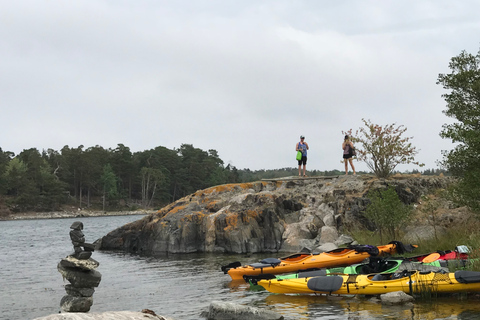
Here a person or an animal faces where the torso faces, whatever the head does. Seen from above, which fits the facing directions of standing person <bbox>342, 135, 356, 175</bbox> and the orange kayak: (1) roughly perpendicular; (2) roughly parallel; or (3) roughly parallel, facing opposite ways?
roughly perpendicular

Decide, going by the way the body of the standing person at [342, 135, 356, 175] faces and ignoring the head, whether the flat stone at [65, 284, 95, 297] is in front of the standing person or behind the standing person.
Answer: in front

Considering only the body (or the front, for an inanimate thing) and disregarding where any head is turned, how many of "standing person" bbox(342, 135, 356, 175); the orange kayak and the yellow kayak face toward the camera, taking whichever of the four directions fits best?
1

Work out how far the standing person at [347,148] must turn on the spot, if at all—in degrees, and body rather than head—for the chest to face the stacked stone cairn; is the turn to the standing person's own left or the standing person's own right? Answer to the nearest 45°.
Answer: approximately 180°

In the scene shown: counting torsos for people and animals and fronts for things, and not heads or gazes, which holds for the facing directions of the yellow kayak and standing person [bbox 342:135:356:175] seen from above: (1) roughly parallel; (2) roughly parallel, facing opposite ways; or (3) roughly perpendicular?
roughly perpendicular
